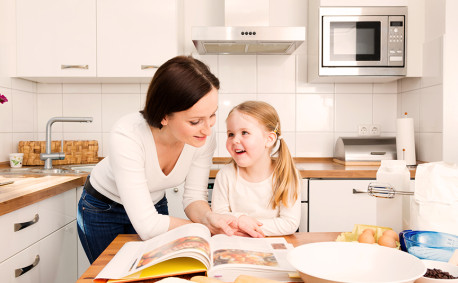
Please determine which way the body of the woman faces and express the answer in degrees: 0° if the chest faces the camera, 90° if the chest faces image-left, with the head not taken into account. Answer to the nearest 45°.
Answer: approximately 315°

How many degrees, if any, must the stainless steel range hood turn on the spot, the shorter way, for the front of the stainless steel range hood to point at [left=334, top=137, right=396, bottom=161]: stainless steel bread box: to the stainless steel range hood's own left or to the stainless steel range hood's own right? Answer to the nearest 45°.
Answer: approximately 90° to the stainless steel range hood's own left

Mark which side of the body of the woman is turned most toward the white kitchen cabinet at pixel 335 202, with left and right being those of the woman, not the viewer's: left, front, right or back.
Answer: left

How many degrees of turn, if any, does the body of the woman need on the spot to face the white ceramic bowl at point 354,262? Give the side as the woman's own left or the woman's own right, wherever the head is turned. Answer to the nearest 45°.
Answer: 0° — they already face it

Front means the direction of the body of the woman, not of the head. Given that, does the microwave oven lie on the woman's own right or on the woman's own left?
on the woman's own left

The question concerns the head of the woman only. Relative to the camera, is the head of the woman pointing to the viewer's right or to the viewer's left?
to the viewer's right
